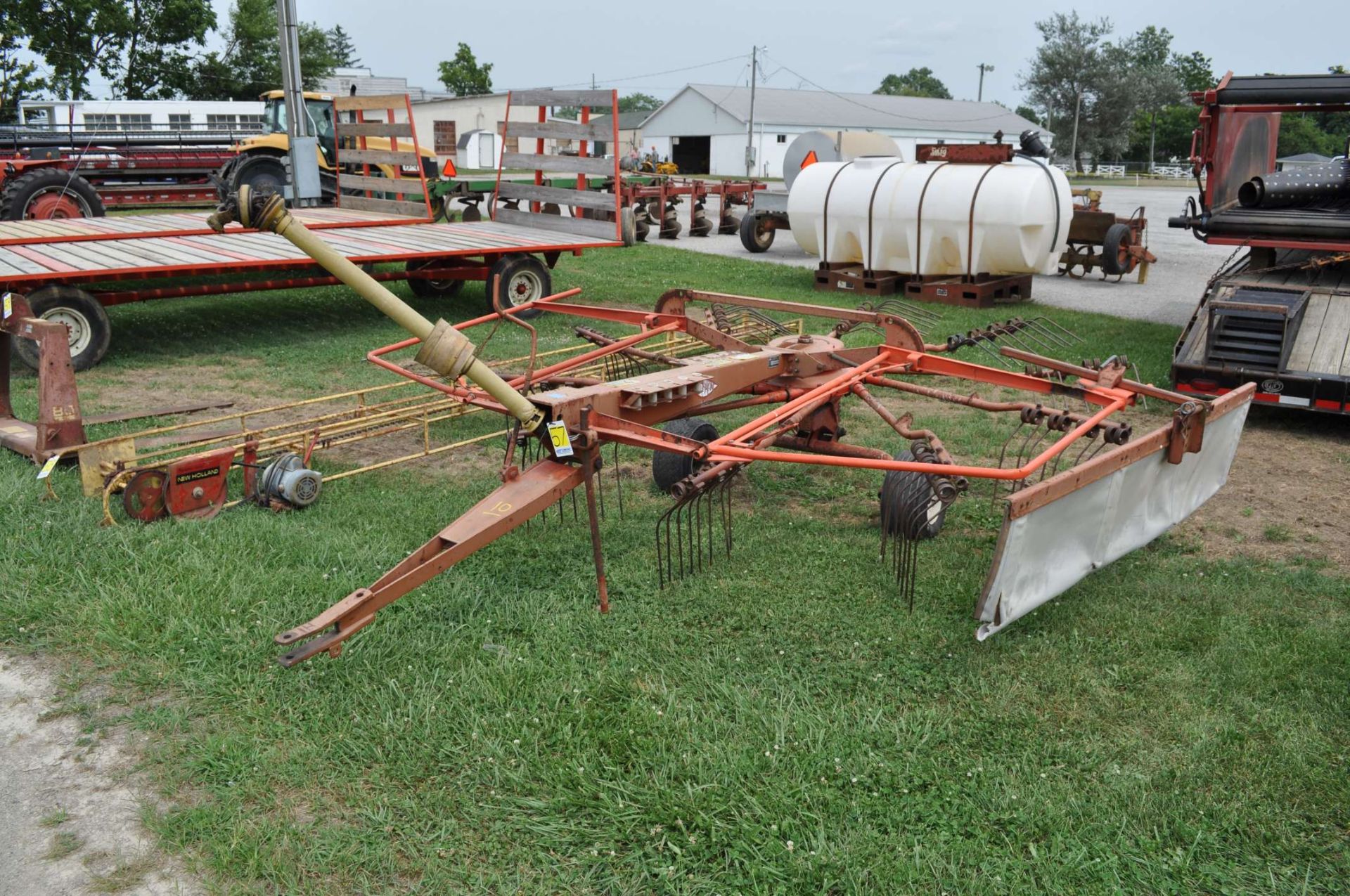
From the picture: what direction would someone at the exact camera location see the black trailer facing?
facing away from the viewer and to the right of the viewer

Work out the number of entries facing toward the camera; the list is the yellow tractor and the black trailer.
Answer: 0

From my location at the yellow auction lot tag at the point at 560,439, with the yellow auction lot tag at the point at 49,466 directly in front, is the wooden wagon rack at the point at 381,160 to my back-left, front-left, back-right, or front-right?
front-right

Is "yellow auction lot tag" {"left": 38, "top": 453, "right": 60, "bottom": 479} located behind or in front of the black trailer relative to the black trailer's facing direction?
behind

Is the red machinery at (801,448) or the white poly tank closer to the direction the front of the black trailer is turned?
the white poly tank

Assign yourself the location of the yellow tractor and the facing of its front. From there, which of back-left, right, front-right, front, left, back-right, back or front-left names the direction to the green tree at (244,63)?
left

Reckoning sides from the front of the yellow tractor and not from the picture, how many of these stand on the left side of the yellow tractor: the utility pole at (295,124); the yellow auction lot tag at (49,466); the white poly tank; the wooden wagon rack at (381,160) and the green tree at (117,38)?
1

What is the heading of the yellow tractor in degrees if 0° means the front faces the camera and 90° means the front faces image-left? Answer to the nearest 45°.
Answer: approximately 270°

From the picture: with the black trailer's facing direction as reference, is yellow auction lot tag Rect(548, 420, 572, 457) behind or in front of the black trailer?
behind

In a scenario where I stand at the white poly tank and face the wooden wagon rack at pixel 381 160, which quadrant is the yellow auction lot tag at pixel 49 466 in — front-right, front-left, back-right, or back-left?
front-left

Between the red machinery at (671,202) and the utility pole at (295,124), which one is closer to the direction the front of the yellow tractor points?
the red machinery
